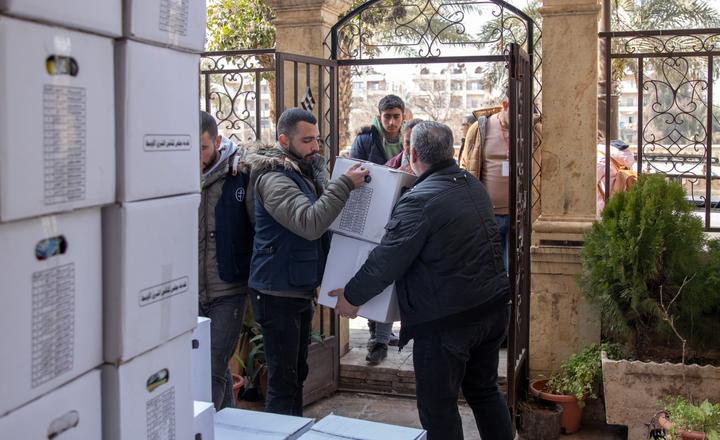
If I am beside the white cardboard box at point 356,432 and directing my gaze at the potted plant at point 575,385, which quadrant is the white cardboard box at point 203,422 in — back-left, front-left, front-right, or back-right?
back-left

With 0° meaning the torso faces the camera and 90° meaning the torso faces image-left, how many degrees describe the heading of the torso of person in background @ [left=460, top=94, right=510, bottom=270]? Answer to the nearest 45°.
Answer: approximately 0°

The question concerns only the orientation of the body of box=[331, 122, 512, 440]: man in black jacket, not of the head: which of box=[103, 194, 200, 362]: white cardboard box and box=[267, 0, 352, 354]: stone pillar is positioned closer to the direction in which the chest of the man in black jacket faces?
the stone pillar

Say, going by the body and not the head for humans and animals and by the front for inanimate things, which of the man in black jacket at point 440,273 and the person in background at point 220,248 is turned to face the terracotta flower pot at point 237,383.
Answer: the man in black jacket

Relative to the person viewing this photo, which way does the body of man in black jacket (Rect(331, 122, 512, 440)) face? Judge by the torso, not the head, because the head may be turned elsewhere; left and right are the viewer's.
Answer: facing away from the viewer and to the left of the viewer

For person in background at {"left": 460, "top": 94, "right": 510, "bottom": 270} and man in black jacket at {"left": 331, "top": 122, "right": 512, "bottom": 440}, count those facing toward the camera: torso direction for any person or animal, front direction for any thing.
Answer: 1

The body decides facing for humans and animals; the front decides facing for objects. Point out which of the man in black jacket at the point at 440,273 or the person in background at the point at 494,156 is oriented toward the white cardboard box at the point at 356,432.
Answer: the person in background

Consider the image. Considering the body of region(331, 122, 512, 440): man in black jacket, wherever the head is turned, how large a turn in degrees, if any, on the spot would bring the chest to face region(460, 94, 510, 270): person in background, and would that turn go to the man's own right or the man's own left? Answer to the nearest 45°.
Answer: approximately 45° to the man's own right
